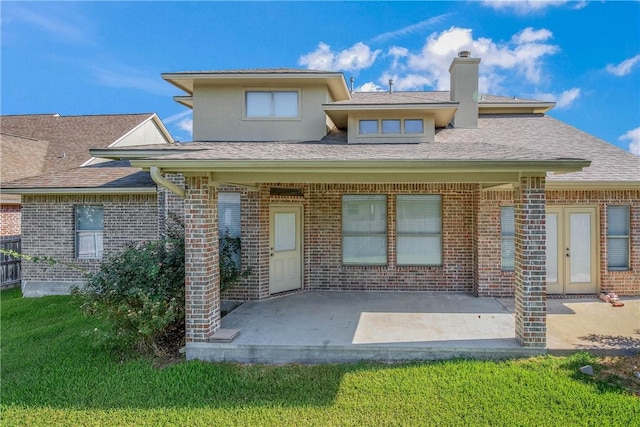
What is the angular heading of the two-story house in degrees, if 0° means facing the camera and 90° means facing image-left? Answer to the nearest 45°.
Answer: approximately 180°

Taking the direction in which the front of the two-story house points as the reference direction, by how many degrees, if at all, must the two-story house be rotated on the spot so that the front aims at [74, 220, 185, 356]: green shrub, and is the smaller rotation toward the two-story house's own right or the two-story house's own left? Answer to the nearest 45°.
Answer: approximately 135° to the two-story house's own left

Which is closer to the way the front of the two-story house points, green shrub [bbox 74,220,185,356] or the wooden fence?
the green shrub
